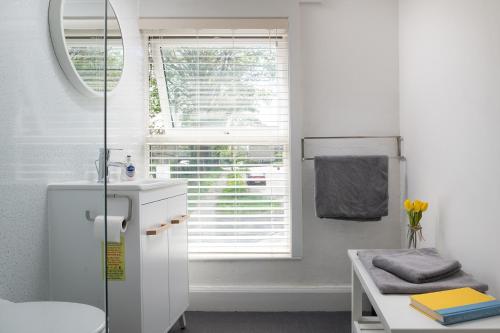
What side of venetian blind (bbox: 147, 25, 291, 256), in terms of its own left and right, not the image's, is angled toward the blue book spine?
front

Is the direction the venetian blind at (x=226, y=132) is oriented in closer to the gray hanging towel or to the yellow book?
the yellow book

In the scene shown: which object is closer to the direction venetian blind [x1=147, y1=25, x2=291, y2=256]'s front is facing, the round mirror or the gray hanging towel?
the round mirror

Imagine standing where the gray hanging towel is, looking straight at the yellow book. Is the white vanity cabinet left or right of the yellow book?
right

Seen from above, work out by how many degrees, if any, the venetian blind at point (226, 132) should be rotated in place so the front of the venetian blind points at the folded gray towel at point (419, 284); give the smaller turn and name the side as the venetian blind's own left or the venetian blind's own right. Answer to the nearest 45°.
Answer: approximately 45° to the venetian blind's own left

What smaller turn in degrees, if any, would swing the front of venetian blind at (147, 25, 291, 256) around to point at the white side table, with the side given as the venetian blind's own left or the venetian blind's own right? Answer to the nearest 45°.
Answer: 0° — it already faces it

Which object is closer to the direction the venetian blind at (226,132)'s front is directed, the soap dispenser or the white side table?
the white side table

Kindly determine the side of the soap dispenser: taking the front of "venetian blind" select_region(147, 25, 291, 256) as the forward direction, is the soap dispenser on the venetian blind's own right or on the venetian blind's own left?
on the venetian blind's own right

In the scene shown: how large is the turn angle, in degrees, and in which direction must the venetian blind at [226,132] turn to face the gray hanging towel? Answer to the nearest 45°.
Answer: approximately 90° to its left

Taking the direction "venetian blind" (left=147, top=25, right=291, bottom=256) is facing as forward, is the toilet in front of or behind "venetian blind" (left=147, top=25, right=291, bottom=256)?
in front

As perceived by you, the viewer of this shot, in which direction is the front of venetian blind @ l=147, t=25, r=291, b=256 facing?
facing the viewer

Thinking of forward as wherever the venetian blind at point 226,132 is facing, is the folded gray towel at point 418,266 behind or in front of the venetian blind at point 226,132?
in front

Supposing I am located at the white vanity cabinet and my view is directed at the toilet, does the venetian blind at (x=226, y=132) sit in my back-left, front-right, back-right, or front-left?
back-left

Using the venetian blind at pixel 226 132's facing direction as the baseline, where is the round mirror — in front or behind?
in front
